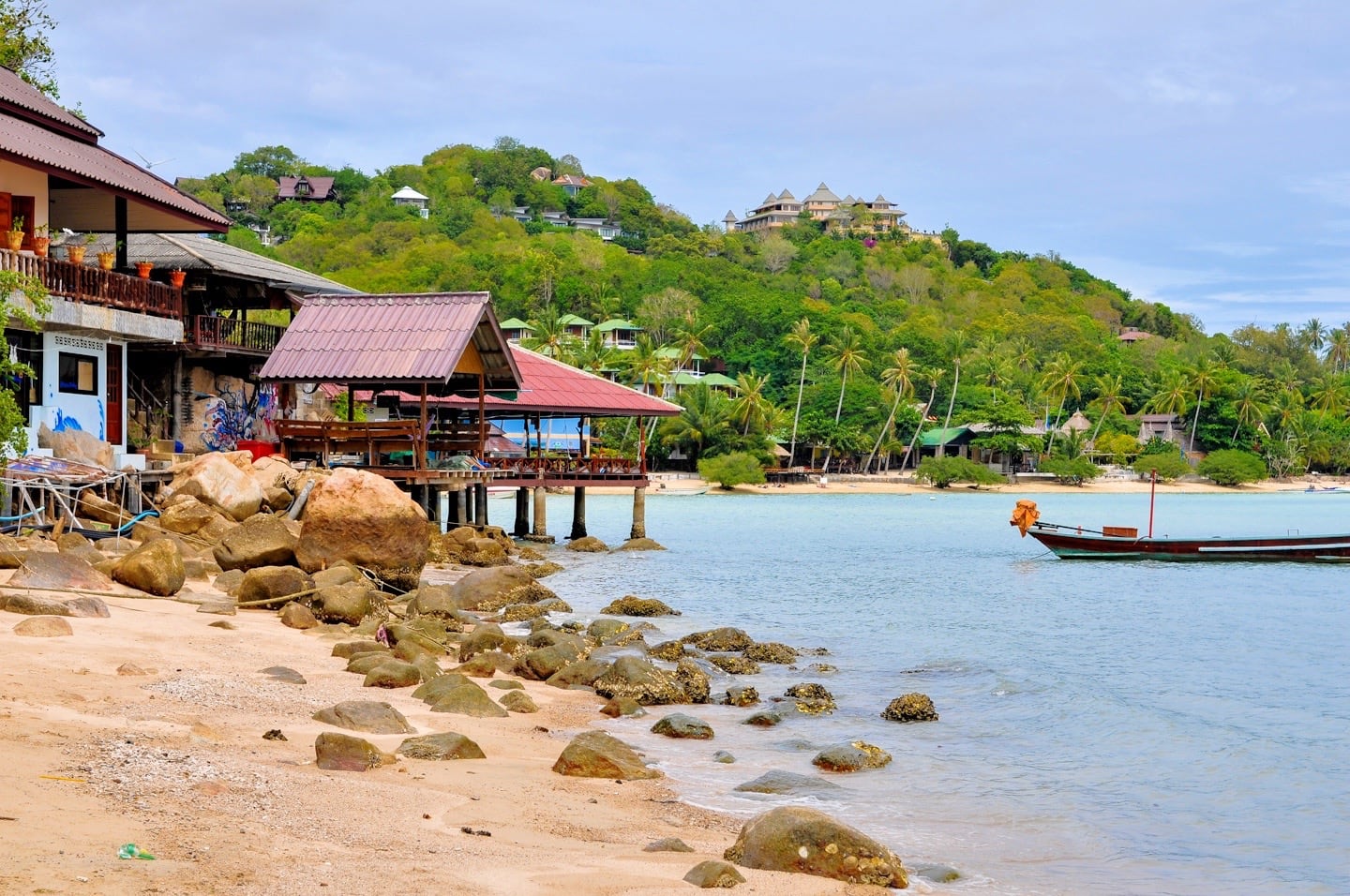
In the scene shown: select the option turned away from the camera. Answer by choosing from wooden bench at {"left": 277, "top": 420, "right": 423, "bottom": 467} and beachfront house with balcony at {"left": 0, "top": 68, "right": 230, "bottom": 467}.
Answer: the wooden bench

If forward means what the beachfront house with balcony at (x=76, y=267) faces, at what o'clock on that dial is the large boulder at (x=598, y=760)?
The large boulder is roughly at 1 o'clock from the beachfront house with balcony.

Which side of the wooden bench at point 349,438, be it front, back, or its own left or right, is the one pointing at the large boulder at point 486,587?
back

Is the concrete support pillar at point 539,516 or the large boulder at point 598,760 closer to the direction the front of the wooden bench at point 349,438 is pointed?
the concrete support pillar

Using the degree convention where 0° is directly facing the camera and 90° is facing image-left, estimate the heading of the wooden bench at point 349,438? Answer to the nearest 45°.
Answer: approximately 180°

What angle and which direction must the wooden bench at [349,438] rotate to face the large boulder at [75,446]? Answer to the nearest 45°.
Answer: approximately 135° to its left

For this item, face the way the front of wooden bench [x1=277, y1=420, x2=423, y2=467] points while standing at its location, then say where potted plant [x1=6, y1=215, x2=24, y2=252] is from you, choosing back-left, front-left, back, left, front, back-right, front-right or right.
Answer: back-left

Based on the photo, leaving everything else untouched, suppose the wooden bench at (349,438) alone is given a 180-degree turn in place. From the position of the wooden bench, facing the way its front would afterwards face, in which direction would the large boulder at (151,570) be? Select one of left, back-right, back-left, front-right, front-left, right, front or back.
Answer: front

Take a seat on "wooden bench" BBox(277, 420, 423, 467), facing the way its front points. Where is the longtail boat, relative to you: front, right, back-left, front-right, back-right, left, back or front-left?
right

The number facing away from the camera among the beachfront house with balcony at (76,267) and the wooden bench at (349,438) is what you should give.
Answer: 1
